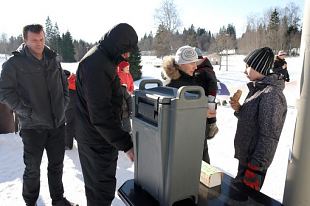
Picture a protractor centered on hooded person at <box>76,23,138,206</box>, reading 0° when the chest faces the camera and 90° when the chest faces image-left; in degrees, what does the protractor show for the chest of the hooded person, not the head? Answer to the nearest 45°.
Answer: approximately 270°

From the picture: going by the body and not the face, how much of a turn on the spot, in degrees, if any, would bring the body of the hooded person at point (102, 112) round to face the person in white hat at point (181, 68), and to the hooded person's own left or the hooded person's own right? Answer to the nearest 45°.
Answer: approximately 45° to the hooded person's own left

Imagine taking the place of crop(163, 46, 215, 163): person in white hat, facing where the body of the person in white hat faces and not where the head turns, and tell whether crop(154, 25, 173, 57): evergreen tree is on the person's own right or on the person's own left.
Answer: on the person's own left

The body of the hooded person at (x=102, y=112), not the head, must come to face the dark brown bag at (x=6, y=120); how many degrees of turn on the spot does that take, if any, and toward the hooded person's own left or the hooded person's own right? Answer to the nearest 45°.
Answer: approximately 135° to the hooded person's own left

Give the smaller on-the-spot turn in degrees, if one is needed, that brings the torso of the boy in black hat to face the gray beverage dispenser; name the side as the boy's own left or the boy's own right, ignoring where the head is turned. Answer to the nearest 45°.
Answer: approximately 45° to the boy's own left

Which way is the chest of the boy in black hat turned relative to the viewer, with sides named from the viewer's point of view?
facing to the left of the viewer

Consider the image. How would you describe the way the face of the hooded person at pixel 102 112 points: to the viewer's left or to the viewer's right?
to the viewer's right

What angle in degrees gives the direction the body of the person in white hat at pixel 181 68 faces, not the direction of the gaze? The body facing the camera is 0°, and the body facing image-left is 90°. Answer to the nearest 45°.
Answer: approximately 270°

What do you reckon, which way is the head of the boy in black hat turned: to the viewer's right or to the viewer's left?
to the viewer's left
